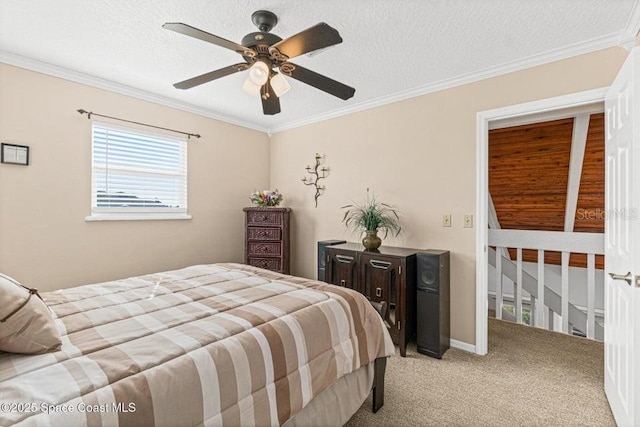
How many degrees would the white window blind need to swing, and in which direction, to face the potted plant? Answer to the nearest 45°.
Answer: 0° — it already faces it

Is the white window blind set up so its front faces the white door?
yes

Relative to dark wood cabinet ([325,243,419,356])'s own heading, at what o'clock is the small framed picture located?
The small framed picture is roughly at 1 o'clock from the dark wood cabinet.

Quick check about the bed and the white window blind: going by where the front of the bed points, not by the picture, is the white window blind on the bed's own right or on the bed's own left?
on the bed's own left

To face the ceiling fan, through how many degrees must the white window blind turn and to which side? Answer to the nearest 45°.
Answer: approximately 45° to its right

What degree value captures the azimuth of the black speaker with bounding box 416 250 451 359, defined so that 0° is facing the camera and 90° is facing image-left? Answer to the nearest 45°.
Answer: approximately 45°

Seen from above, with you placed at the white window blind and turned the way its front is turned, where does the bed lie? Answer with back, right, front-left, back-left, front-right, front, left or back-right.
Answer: front-right
